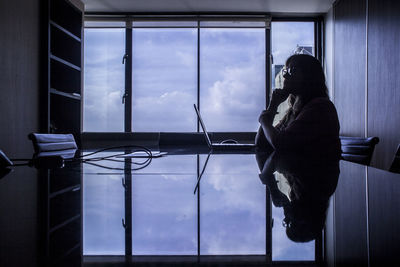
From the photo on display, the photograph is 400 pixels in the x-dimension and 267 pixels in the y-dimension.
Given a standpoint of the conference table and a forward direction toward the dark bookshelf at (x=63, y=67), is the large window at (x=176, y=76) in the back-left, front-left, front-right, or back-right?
front-right

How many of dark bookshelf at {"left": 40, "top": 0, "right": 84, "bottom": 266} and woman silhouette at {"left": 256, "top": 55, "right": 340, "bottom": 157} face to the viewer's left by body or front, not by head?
1

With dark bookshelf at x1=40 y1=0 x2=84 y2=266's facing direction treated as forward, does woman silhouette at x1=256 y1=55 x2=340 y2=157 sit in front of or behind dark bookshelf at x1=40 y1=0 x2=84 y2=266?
in front

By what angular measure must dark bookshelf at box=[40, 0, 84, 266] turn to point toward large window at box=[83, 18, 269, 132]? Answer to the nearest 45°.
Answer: approximately 45° to its left

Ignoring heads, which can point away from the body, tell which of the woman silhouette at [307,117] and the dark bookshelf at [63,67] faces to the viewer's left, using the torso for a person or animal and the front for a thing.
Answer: the woman silhouette

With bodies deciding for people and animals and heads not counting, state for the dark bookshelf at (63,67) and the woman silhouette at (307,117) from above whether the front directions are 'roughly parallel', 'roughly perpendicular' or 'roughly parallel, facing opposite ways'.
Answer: roughly parallel, facing opposite ways

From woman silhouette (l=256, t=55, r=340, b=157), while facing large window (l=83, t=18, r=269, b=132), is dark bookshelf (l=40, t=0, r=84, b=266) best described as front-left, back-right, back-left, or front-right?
front-left

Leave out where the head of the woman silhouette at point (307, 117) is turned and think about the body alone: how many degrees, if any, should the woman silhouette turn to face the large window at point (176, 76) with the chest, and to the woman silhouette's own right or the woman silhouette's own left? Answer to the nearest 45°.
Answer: approximately 45° to the woman silhouette's own right

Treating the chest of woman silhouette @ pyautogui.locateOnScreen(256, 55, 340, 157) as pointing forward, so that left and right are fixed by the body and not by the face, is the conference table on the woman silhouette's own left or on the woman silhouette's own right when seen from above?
on the woman silhouette's own left

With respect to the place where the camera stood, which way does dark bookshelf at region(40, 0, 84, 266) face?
facing the viewer and to the right of the viewer

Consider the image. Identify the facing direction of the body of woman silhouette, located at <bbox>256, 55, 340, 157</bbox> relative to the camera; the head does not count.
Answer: to the viewer's left
